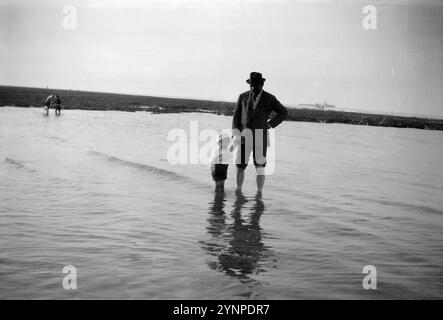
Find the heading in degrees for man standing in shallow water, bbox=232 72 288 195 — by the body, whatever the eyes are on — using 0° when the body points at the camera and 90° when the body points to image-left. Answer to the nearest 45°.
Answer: approximately 0°

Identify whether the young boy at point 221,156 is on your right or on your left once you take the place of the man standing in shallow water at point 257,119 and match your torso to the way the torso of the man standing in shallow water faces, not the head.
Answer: on your right
